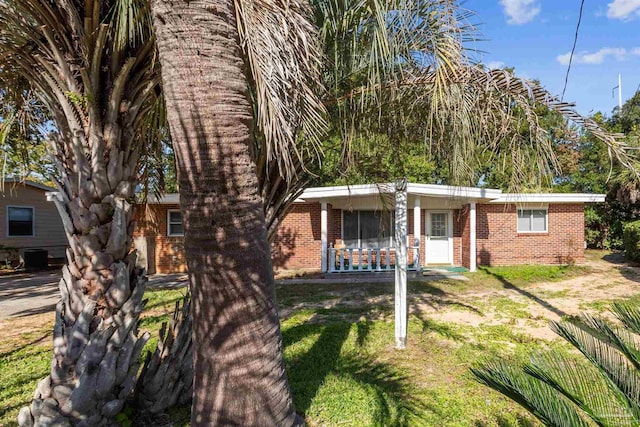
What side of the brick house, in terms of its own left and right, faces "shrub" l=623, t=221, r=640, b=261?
left

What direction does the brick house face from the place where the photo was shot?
facing the viewer

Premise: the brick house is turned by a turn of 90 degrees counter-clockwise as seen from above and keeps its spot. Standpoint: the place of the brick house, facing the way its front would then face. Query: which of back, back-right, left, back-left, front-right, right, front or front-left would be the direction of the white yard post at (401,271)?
right

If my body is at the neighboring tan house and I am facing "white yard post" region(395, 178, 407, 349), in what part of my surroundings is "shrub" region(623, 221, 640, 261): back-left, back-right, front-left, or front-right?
front-left

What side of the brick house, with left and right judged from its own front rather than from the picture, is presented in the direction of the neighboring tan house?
right
